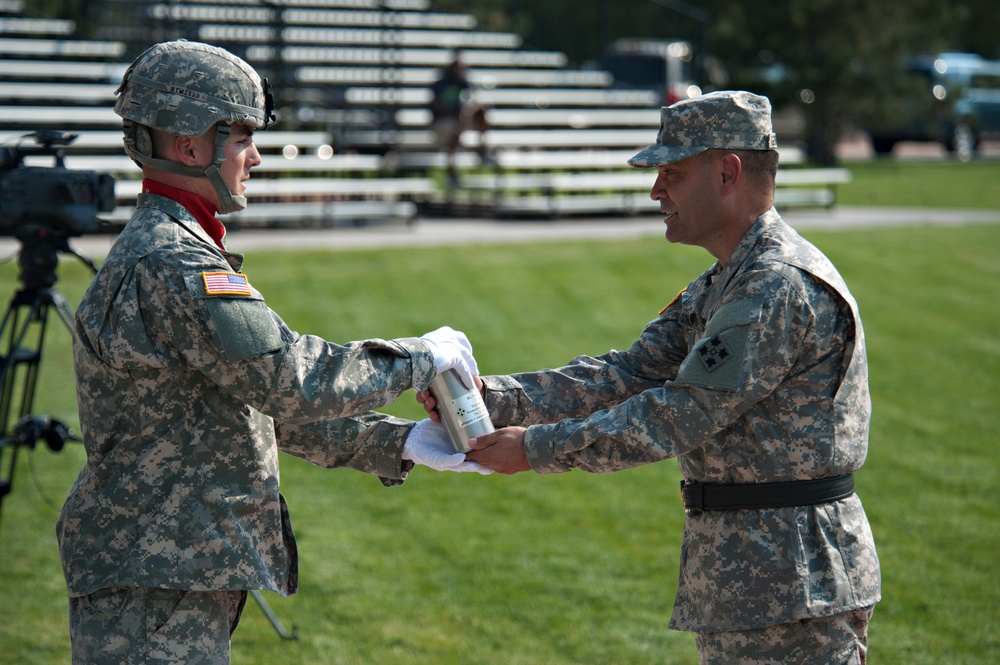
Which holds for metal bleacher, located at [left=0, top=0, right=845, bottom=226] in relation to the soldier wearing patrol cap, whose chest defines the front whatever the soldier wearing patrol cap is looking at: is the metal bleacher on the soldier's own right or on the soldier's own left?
on the soldier's own right

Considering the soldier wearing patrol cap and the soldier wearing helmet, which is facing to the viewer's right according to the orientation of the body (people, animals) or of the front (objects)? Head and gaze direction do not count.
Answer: the soldier wearing helmet

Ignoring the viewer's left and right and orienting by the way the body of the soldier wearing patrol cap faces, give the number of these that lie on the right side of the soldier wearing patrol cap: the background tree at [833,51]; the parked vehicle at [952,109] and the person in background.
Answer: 3

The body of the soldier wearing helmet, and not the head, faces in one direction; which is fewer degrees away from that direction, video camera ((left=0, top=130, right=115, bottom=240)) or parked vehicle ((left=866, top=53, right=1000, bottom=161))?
the parked vehicle

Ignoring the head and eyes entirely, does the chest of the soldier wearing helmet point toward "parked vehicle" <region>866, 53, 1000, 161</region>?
no

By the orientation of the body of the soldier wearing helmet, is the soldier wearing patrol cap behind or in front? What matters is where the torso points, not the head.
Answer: in front

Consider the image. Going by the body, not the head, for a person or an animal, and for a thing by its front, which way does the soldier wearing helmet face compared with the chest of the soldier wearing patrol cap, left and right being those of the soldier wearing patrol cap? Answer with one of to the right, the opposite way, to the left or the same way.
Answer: the opposite way

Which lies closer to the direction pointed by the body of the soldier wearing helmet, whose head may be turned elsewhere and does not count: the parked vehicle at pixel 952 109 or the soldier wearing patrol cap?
the soldier wearing patrol cap

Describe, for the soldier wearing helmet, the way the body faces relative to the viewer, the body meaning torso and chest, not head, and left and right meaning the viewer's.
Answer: facing to the right of the viewer

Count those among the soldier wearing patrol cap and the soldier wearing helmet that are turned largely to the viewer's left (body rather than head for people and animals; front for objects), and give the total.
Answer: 1

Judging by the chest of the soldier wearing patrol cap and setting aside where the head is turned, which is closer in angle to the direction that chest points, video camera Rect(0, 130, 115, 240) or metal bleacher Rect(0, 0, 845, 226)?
the video camera

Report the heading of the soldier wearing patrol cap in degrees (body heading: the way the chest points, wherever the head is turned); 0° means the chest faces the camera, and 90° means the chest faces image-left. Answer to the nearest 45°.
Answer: approximately 90°

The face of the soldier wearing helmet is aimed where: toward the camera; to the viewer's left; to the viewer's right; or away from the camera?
to the viewer's right

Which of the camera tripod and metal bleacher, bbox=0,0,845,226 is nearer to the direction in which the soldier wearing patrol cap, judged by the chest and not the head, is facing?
the camera tripod

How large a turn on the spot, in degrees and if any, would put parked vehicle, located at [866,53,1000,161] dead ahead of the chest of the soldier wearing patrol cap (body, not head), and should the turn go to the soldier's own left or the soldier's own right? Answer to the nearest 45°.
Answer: approximately 90° to the soldier's own right

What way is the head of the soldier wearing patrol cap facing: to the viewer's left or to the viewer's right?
to the viewer's left

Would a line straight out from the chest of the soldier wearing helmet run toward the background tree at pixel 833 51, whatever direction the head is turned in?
no

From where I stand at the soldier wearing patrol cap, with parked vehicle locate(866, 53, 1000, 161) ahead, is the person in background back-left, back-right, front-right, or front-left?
front-left
